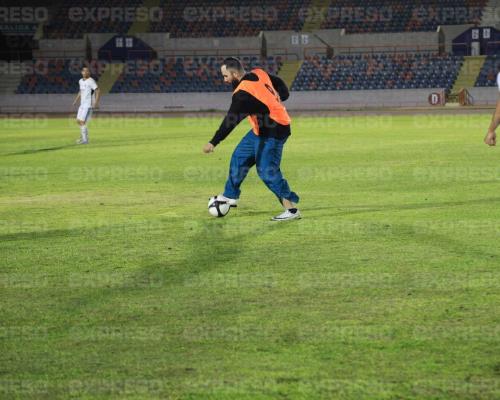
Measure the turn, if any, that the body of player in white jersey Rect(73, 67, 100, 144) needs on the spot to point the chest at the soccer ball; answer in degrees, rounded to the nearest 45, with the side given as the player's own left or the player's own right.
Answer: approximately 45° to the player's own left

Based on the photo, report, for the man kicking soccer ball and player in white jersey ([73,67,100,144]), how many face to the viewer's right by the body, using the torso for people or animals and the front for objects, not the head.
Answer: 0

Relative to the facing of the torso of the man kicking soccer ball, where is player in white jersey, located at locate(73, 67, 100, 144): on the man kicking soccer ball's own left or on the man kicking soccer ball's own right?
on the man kicking soccer ball's own right

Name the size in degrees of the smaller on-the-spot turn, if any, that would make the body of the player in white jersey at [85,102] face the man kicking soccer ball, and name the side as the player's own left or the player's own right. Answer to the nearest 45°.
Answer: approximately 45° to the player's own left

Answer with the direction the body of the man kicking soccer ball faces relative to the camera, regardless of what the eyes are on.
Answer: to the viewer's left

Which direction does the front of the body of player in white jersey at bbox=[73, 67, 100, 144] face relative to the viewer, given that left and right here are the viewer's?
facing the viewer and to the left of the viewer
